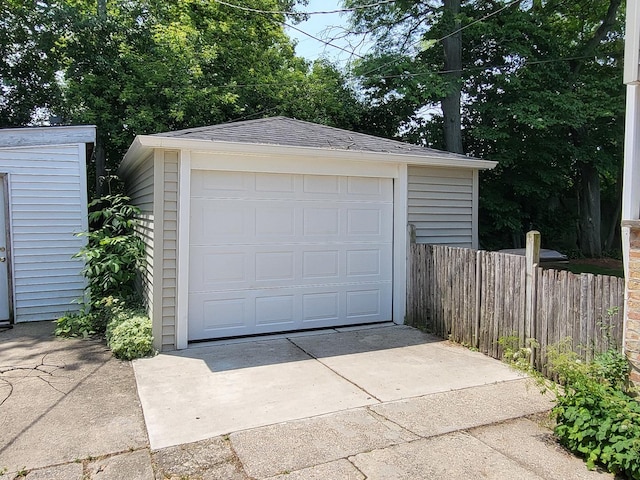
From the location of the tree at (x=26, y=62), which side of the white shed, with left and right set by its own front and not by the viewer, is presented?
back

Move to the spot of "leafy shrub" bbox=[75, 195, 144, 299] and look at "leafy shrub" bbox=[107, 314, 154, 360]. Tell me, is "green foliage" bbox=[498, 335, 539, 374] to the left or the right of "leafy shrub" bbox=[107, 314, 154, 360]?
left

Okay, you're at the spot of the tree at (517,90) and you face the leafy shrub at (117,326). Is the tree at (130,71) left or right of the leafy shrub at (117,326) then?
right

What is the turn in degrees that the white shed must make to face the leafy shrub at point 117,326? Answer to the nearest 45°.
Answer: approximately 45° to its left

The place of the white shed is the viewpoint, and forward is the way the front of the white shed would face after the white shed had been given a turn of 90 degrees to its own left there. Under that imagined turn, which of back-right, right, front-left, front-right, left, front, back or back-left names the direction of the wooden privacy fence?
front-right

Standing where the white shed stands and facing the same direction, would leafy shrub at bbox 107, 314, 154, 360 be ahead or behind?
ahead

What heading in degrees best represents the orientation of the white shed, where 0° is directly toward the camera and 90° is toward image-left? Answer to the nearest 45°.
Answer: approximately 0°

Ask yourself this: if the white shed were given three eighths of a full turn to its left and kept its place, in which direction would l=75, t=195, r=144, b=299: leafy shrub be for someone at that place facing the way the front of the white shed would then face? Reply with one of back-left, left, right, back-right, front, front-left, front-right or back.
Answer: right

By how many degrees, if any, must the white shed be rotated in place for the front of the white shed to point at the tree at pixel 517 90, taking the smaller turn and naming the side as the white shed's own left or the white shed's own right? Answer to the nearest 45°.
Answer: approximately 90° to the white shed's own left
